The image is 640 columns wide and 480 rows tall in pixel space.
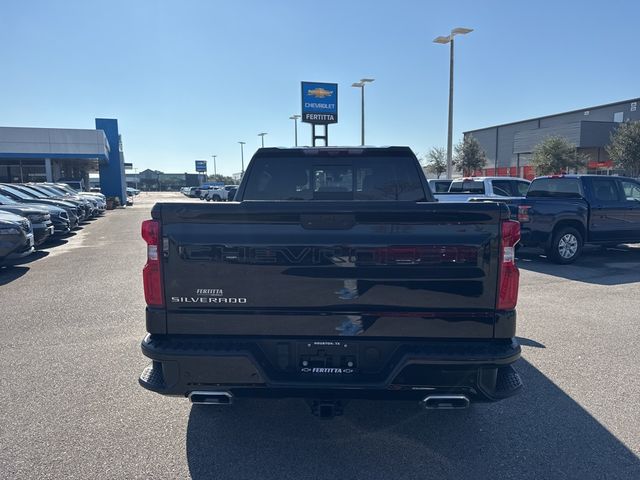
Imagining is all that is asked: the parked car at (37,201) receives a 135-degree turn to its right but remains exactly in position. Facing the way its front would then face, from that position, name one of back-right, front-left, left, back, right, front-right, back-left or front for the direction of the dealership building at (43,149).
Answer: right

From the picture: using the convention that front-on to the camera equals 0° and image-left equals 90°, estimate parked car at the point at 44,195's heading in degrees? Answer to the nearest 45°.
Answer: approximately 315°

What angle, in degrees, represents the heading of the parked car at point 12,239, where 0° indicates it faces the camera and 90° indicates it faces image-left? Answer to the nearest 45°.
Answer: approximately 315°

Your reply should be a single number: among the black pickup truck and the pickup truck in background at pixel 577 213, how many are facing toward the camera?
0

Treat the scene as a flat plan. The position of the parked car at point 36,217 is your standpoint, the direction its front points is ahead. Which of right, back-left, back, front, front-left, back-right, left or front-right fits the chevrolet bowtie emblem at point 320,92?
left

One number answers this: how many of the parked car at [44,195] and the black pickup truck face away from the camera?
1

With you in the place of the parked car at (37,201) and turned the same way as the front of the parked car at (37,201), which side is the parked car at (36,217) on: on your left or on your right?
on your right

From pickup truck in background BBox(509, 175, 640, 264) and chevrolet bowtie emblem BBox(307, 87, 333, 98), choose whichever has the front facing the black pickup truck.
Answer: the chevrolet bowtie emblem

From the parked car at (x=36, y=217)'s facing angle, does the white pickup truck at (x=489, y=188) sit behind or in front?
in front

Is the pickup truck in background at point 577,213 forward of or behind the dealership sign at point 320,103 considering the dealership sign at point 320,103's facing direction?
forward

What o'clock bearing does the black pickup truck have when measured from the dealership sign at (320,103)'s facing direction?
The black pickup truck is roughly at 12 o'clock from the dealership sign.

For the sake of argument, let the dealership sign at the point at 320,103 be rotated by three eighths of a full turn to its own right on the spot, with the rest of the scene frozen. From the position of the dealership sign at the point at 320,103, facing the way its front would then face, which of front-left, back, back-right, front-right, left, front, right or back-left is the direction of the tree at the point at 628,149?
back-right

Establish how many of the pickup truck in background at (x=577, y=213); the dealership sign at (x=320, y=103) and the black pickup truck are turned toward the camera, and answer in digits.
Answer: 1

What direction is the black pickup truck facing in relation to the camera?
away from the camera

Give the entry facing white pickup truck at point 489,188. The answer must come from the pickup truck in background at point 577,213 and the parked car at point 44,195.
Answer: the parked car
